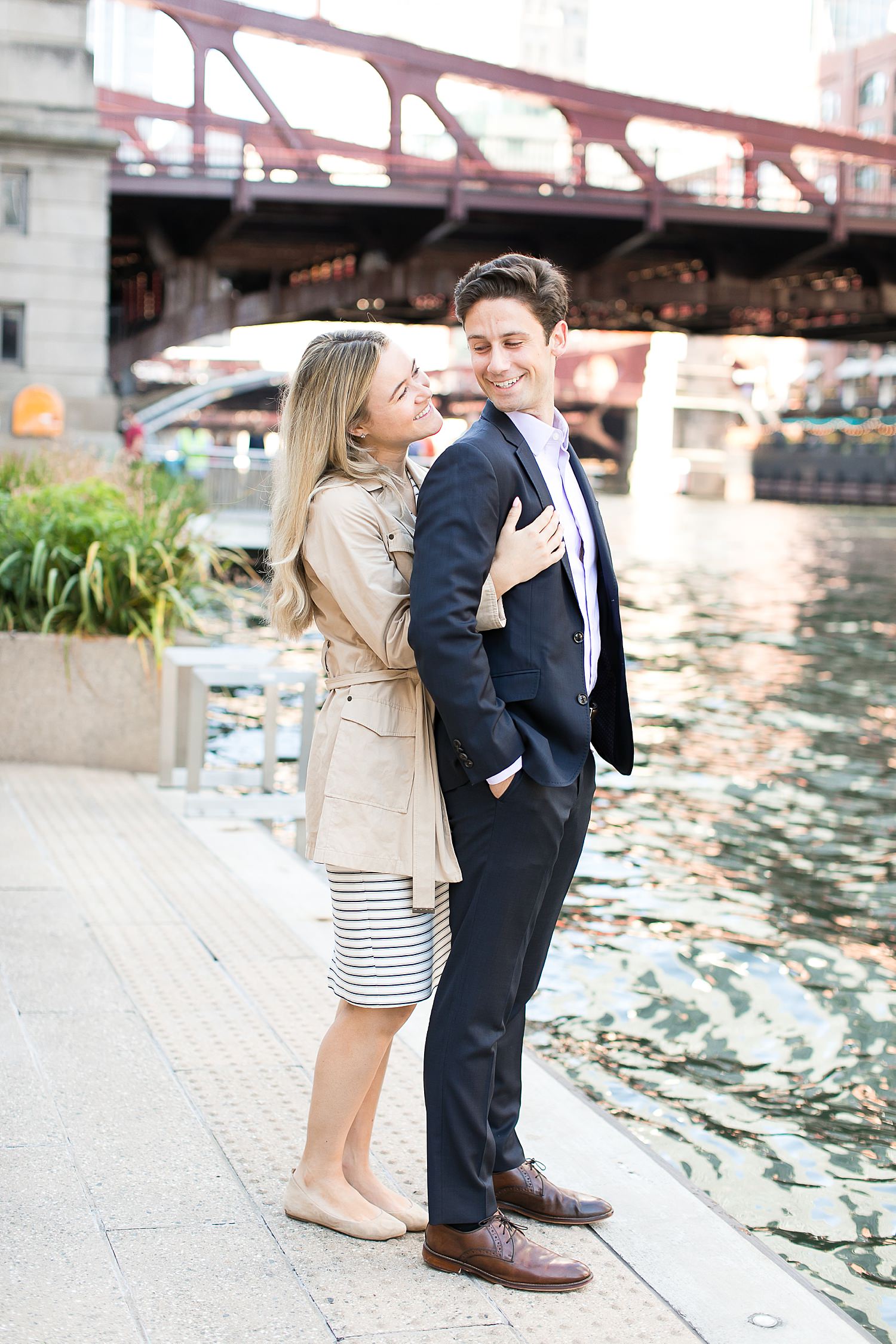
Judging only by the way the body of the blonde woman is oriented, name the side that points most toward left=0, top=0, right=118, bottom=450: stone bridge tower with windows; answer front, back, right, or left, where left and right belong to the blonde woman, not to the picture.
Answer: left

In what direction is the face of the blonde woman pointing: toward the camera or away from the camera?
toward the camera

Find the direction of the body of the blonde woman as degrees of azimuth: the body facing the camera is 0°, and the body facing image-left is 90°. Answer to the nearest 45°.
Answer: approximately 270°

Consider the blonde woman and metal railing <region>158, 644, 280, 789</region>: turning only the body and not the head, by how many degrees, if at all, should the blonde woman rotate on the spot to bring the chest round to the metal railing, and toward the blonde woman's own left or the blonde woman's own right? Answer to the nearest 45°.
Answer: approximately 90° to the blonde woman's own left

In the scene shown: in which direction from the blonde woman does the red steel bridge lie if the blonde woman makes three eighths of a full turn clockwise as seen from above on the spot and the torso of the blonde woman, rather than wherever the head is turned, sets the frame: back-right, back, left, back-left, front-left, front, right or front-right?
back-right

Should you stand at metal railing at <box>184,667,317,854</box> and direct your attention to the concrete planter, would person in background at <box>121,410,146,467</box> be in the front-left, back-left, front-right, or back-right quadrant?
front-right

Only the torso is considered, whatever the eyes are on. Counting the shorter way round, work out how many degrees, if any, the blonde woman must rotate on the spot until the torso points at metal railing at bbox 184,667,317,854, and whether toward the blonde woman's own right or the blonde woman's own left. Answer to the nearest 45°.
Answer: approximately 90° to the blonde woman's own left

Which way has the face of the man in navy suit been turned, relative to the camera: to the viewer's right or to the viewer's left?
to the viewer's left

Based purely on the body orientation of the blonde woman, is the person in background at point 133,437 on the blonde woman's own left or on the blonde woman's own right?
on the blonde woman's own left
